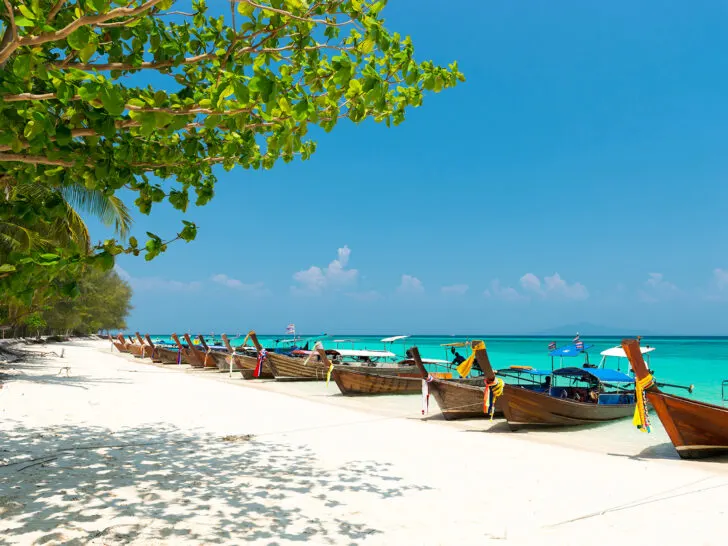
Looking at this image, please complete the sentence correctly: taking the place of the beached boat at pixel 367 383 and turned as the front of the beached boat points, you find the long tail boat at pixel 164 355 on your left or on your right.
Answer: on your right

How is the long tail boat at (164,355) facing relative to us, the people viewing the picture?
facing to the left of the viewer

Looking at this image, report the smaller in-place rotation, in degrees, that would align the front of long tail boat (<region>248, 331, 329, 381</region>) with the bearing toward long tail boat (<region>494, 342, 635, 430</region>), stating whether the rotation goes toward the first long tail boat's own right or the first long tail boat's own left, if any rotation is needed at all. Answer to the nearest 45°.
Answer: approximately 90° to the first long tail boat's own left

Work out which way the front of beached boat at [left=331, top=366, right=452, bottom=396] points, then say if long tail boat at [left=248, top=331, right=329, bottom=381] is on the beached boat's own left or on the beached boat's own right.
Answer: on the beached boat's own right

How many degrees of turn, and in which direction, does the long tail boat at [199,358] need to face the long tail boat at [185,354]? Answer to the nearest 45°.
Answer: approximately 90° to its right

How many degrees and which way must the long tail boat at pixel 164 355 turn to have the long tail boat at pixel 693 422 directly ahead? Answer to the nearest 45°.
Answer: approximately 90° to its left

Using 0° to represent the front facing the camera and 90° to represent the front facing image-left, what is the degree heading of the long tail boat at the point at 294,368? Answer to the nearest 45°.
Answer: approximately 45°

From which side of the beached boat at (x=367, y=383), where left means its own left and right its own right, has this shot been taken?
left

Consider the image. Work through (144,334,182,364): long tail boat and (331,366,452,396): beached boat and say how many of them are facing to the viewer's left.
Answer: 2

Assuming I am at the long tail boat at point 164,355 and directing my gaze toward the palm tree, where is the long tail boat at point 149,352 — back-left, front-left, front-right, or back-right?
back-right
